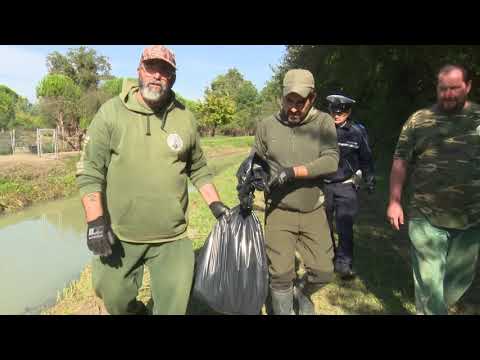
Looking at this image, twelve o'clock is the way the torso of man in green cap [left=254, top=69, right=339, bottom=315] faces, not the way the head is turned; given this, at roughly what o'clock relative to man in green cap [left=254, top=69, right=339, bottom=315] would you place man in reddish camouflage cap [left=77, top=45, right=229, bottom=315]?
man in reddish camouflage cap [left=77, top=45, right=229, bottom=315] is roughly at 2 o'clock from man in green cap [left=254, top=69, right=339, bottom=315].

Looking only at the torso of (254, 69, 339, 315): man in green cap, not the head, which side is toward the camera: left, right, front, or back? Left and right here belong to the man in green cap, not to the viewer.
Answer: front

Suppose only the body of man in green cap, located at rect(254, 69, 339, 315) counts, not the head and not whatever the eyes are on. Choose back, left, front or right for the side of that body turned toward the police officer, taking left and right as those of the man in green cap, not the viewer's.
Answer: back

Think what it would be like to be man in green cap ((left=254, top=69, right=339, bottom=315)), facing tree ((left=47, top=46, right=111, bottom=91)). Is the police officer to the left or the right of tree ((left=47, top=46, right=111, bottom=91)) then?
right

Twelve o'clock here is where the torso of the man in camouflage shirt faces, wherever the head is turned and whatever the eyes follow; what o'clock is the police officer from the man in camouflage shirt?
The police officer is roughly at 5 o'clock from the man in camouflage shirt.

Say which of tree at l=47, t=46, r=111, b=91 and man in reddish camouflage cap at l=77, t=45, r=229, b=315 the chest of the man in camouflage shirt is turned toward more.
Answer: the man in reddish camouflage cap

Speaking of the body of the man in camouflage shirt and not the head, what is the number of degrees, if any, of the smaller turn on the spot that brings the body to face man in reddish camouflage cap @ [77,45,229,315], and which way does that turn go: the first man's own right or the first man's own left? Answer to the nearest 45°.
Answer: approximately 45° to the first man's own right

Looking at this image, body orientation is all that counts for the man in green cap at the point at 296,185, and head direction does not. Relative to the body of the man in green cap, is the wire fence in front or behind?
behind

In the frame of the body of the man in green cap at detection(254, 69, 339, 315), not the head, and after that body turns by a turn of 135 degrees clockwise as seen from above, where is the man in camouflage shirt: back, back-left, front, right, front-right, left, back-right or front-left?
back-right

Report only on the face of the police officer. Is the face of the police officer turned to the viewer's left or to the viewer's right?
to the viewer's left

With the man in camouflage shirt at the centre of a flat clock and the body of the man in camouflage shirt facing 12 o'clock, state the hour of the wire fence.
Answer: The wire fence is roughly at 4 o'clock from the man in camouflage shirt.

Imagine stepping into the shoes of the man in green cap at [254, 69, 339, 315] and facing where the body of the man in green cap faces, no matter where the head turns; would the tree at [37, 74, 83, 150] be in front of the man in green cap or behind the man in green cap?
behind

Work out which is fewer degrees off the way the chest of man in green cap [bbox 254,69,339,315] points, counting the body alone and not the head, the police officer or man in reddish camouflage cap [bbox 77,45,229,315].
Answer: the man in reddish camouflage cap
